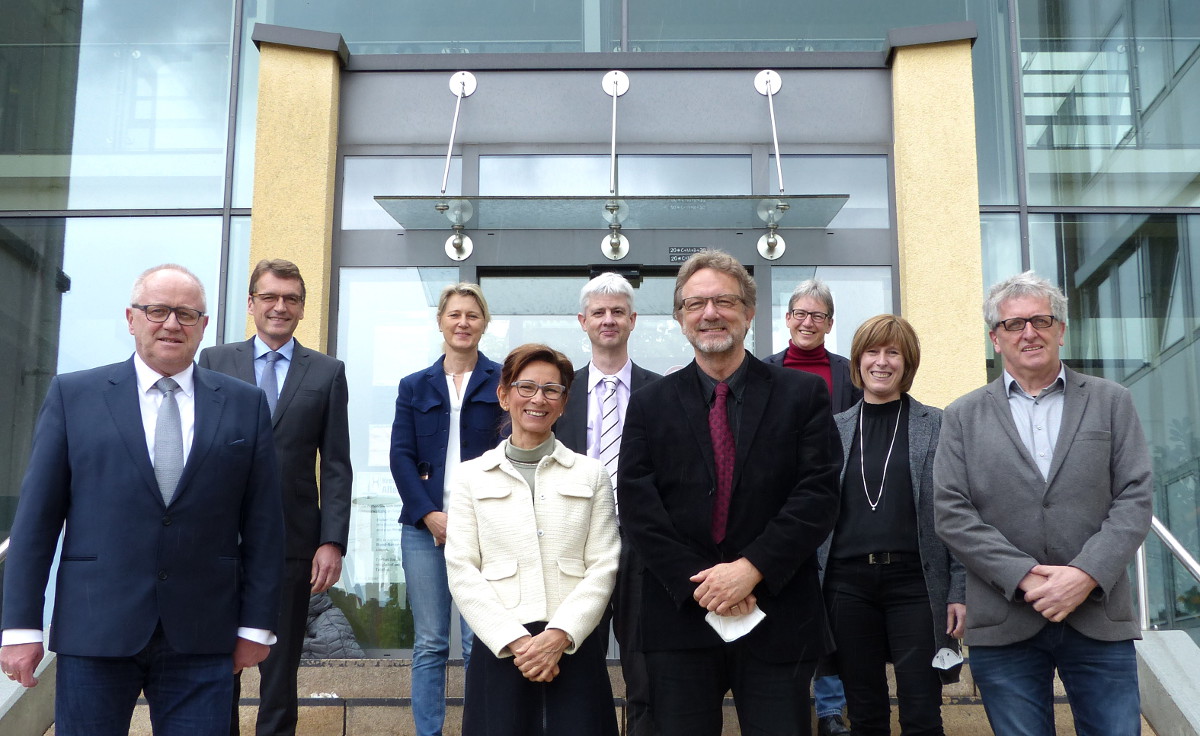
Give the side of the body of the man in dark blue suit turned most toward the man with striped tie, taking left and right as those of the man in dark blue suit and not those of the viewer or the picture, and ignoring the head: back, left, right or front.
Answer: left

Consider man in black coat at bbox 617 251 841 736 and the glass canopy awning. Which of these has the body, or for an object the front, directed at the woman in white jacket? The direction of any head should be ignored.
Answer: the glass canopy awning

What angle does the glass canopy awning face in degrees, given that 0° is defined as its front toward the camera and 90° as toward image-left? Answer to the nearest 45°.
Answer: approximately 0°

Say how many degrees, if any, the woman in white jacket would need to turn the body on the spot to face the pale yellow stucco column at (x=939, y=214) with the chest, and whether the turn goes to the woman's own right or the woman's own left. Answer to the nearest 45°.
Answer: approximately 135° to the woman's own left

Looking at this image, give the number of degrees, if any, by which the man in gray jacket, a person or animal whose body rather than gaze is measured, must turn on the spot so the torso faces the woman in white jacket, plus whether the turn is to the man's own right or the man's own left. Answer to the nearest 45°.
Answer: approximately 45° to the man's own right

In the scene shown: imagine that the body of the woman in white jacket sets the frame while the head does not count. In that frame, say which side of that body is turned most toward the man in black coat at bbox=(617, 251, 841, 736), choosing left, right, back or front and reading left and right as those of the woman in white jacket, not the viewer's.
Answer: left

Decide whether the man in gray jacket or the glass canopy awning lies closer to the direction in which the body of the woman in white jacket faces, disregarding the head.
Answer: the man in gray jacket

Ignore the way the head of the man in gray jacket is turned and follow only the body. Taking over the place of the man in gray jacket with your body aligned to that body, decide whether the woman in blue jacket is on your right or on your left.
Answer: on your right
